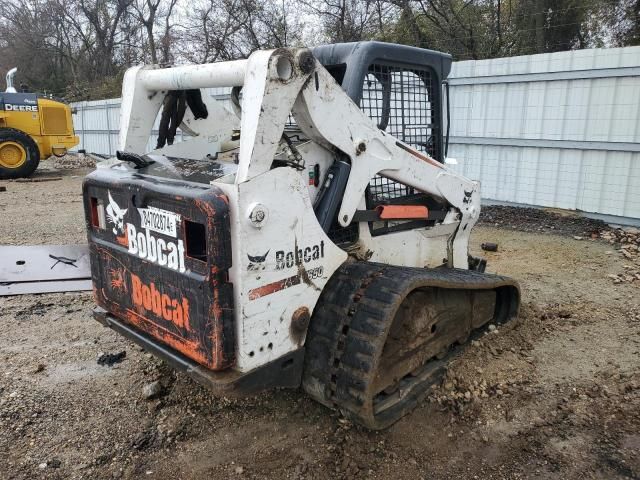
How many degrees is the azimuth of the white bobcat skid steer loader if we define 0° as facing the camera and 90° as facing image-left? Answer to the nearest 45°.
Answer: approximately 225°

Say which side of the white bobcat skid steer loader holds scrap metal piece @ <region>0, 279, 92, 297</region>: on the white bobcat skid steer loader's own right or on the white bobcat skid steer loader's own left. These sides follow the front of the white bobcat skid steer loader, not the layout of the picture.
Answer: on the white bobcat skid steer loader's own left
